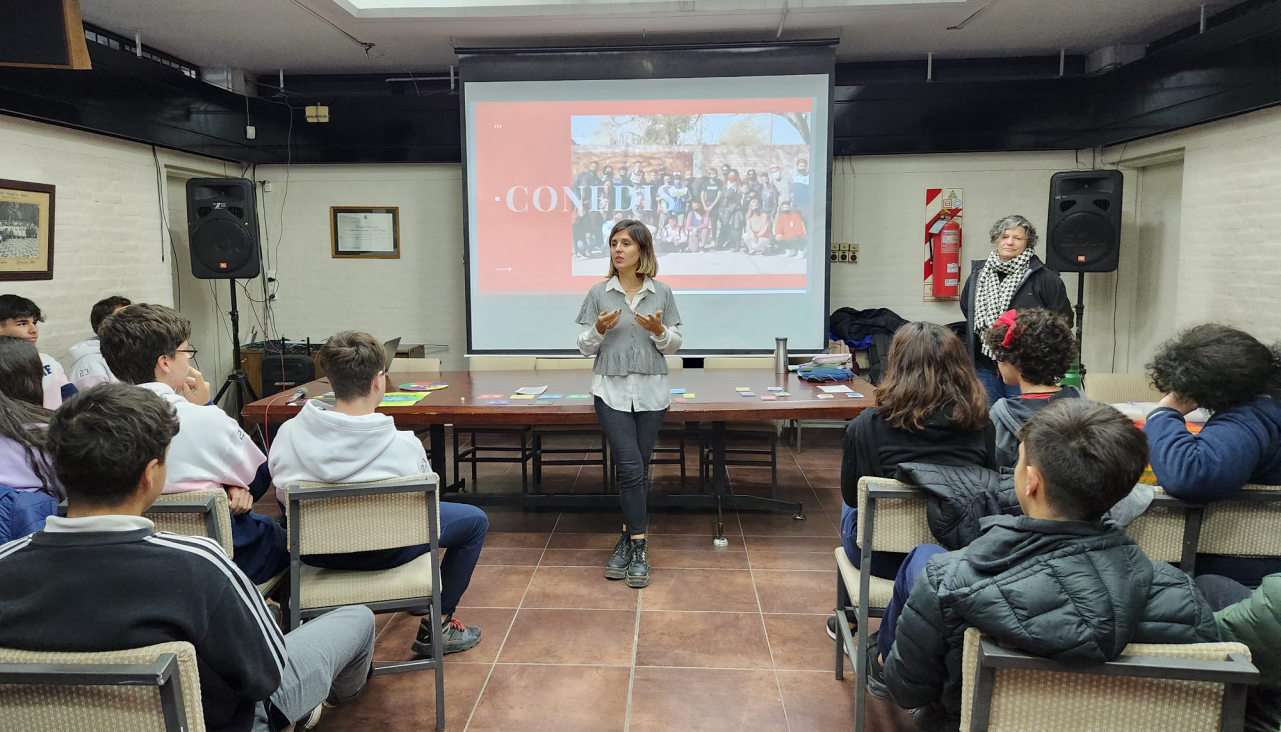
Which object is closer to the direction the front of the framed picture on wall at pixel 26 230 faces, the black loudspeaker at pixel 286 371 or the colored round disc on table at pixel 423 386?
the colored round disc on table

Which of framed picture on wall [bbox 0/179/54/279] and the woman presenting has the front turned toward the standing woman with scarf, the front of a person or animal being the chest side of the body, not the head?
the framed picture on wall

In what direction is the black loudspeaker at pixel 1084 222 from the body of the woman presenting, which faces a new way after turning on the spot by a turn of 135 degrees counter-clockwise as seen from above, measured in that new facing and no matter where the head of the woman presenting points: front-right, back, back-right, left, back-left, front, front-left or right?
front

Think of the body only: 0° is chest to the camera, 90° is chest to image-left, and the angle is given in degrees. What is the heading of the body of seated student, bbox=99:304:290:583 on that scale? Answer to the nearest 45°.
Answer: approximately 225°

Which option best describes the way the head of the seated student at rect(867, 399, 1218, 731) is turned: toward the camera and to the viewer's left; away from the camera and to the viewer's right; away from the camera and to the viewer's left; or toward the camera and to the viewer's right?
away from the camera and to the viewer's left

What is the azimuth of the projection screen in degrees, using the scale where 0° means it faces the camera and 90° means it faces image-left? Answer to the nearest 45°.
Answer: approximately 0°

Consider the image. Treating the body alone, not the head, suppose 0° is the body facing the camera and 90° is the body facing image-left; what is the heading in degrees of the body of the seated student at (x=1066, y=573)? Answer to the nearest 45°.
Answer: approximately 135°

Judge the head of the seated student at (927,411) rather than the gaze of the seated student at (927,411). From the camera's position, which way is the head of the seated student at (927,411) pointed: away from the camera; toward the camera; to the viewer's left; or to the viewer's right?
away from the camera

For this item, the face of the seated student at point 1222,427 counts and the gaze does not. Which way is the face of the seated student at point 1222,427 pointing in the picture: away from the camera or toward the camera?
away from the camera

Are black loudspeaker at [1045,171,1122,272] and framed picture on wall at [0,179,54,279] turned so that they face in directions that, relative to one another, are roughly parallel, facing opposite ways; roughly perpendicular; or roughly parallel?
roughly perpendicular

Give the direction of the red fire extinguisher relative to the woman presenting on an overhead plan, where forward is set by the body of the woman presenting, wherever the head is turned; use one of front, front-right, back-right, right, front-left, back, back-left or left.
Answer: back-left

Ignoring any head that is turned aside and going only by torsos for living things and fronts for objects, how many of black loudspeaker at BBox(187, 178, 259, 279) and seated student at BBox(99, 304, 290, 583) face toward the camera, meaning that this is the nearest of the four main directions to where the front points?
1

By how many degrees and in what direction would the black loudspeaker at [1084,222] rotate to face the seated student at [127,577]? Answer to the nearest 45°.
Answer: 0° — it already faces them
